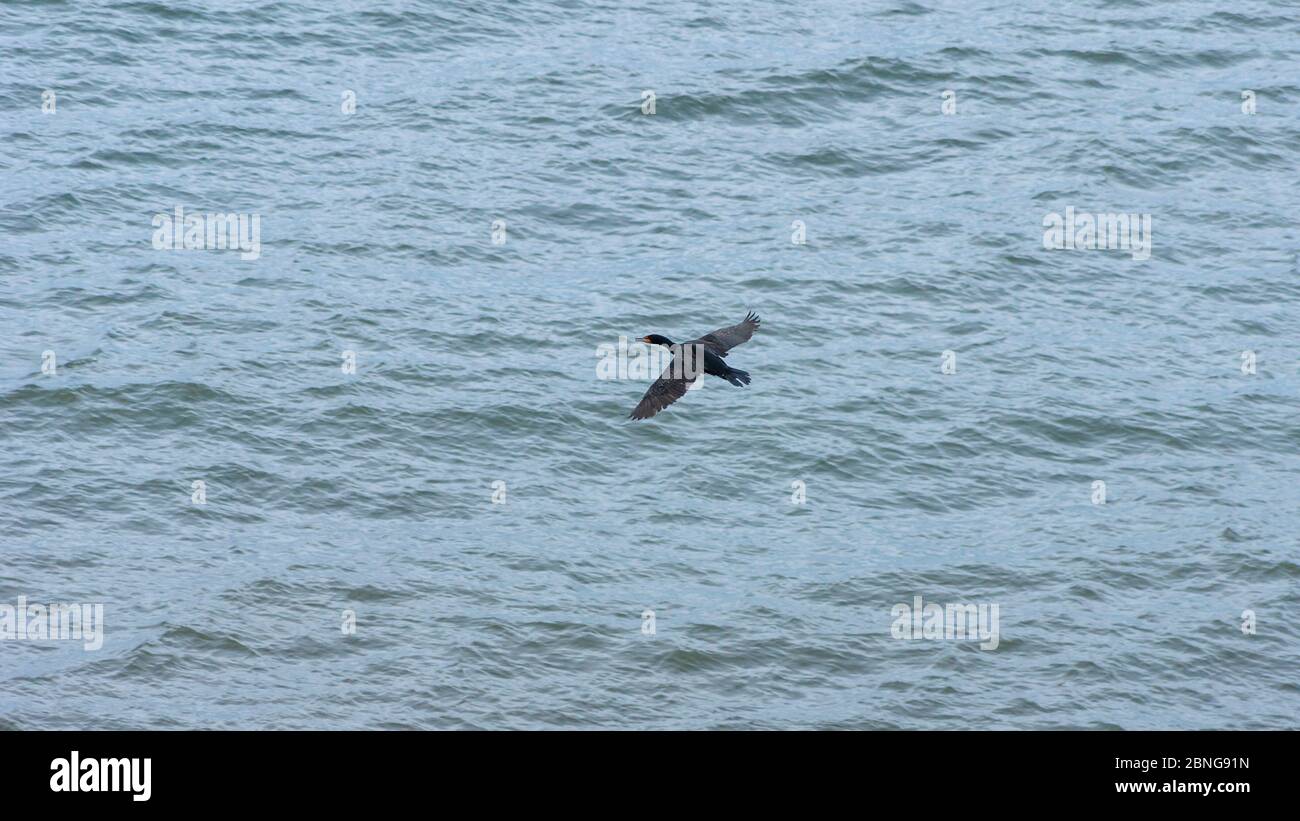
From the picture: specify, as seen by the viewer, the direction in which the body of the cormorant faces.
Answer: to the viewer's left
